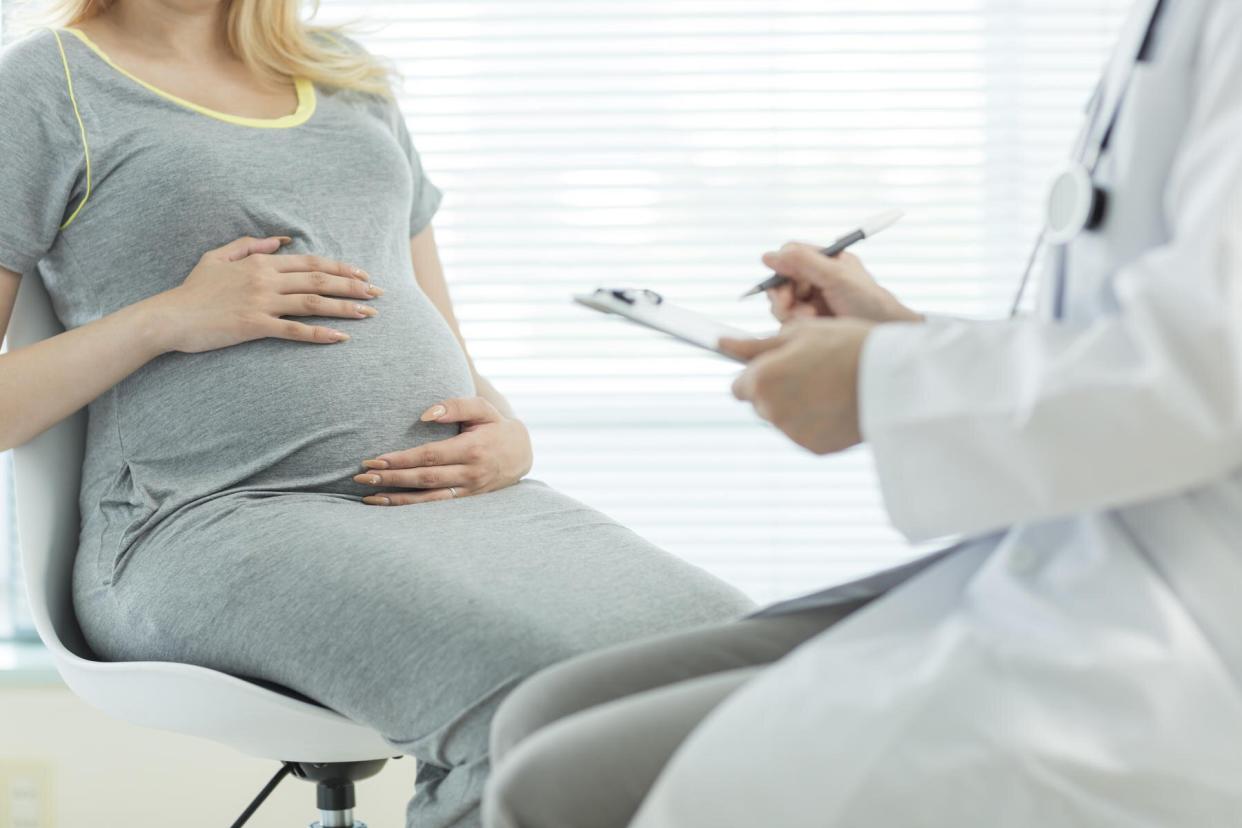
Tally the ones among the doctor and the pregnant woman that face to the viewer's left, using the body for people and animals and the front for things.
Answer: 1

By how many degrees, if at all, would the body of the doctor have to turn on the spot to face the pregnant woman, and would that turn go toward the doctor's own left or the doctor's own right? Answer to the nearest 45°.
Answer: approximately 45° to the doctor's own right

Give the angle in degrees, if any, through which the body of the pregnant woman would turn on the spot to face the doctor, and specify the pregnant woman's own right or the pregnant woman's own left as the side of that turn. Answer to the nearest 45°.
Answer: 0° — they already face them

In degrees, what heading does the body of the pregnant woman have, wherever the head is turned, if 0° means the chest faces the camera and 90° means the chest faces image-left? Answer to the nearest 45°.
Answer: approximately 315°

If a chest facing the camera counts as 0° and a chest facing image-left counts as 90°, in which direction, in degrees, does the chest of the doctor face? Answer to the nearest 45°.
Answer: approximately 90°

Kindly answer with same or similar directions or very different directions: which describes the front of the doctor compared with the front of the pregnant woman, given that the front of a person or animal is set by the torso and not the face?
very different directions
